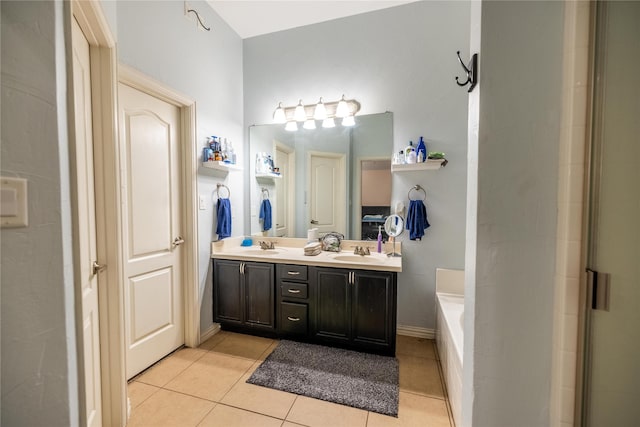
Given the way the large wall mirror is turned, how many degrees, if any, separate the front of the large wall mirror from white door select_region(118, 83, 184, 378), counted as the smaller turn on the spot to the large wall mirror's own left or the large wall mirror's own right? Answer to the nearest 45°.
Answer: approximately 45° to the large wall mirror's own right

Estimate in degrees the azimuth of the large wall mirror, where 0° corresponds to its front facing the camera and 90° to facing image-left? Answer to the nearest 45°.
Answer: approximately 0°

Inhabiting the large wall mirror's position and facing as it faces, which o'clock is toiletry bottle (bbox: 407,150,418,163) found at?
The toiletry bottle is roughly at 10 o'clock from the large wall mirror.

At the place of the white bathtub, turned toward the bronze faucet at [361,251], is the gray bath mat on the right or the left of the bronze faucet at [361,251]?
left

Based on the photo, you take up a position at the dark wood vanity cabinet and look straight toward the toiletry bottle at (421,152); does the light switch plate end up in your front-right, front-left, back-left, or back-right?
back-right

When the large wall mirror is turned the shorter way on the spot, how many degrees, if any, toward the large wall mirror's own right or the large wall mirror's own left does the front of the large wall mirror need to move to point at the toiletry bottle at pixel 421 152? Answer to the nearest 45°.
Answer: approximately 45° to the large wall mirror's own left

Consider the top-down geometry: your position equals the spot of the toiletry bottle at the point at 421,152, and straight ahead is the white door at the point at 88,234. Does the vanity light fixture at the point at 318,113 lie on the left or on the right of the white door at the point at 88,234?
right
